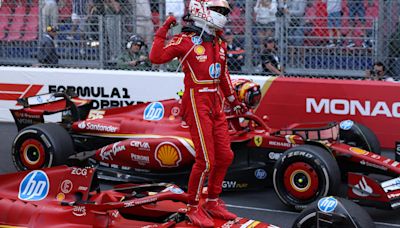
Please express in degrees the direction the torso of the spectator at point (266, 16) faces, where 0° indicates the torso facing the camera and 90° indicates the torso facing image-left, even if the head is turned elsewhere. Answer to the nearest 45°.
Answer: approximately 0°

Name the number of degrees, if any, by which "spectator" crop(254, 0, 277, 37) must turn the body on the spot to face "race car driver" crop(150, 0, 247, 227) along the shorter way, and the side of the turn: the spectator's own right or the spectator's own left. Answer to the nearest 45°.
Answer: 0° — they already face them
